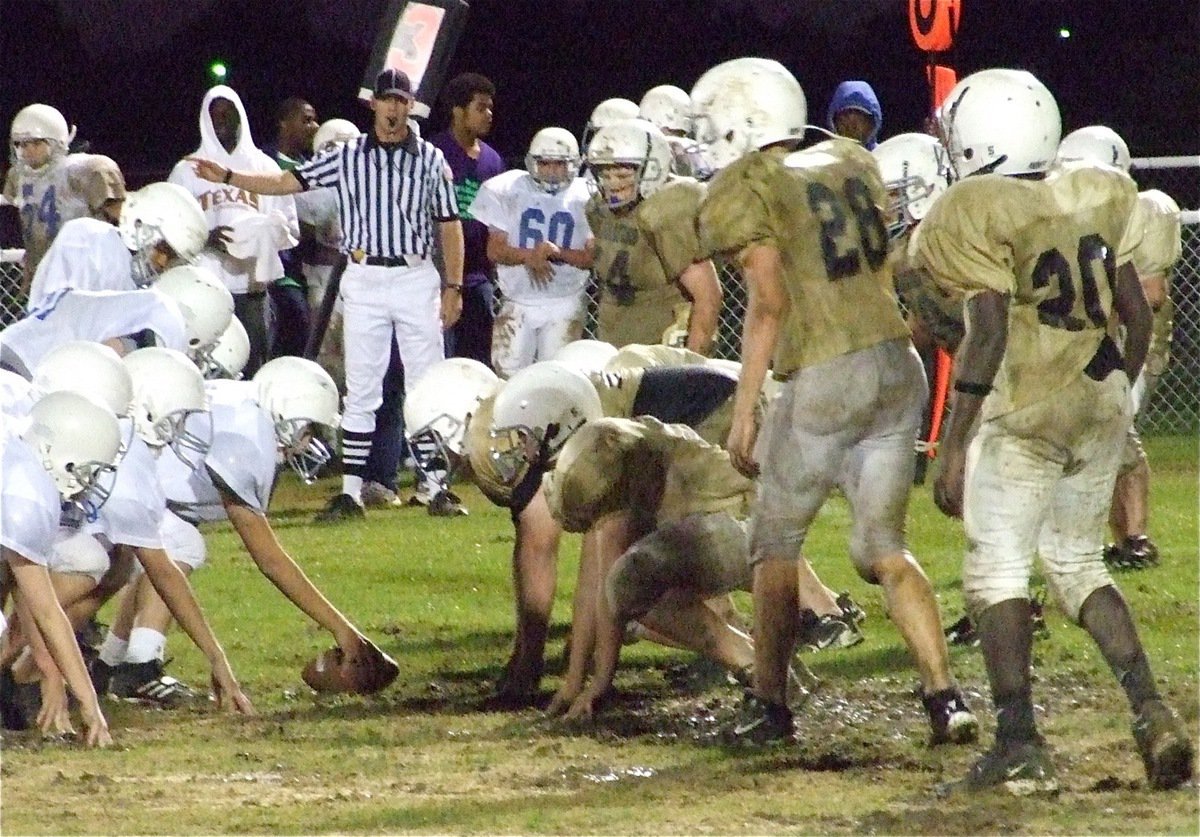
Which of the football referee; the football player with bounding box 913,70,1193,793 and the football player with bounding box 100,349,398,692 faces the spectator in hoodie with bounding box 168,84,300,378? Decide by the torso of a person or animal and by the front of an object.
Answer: the football player with bounding box 913,70,1193,793

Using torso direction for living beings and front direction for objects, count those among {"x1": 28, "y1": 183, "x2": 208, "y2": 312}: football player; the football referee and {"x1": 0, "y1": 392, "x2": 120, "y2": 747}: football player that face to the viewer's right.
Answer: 2

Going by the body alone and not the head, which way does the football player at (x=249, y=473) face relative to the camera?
to the viewer's right

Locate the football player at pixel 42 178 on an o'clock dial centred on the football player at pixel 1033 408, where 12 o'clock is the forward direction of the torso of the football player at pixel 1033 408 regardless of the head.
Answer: the football player at pixel 42 178 is roughly at 12 o'clock from the football player at pixel 1033 408.

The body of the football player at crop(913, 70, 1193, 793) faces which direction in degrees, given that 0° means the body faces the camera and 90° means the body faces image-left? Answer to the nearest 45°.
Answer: approximately 135°

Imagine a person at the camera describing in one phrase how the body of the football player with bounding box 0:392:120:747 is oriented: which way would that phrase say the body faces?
to the viewer's right

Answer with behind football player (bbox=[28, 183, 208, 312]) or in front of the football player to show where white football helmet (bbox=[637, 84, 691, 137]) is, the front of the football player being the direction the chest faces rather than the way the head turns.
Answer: in front

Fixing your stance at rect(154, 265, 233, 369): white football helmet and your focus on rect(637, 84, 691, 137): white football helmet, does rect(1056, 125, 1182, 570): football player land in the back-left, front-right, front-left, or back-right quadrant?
front-right

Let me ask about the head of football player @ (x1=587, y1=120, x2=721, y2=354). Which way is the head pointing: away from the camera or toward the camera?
toward the camera

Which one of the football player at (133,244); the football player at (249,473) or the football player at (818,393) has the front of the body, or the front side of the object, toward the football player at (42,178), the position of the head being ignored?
the football player at (818,393)

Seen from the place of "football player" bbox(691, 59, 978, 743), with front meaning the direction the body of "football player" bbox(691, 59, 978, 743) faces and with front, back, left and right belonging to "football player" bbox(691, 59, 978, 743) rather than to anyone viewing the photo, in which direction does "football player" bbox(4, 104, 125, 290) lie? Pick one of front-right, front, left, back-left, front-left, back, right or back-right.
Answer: front

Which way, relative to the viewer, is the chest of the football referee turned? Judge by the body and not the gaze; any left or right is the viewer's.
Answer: facing the viewer

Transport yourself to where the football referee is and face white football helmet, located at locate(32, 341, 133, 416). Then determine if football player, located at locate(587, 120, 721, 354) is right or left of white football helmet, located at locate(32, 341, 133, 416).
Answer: left

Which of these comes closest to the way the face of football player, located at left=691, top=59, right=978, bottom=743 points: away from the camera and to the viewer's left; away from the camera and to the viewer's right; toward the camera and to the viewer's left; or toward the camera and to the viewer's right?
away from the camera and to the viewer's left

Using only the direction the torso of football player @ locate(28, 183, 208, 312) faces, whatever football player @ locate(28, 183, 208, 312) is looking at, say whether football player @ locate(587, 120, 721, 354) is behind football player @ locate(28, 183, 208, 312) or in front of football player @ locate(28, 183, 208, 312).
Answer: in front

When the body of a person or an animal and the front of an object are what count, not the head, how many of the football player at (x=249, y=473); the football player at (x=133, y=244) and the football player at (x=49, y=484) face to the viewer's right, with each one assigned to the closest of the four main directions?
3

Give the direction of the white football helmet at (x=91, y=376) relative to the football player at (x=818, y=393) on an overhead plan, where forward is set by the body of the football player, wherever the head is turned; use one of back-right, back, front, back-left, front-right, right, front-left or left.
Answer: front-left

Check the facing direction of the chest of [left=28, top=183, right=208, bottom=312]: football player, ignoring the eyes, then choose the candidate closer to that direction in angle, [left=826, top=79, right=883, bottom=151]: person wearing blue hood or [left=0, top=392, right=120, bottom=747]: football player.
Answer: the person wearing blue hood

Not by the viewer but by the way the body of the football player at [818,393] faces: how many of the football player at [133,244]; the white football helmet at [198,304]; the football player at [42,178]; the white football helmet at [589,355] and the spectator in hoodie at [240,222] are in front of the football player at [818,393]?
5

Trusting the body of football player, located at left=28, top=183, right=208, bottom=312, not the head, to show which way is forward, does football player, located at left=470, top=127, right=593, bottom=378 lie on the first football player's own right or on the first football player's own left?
on the first football player's own left
